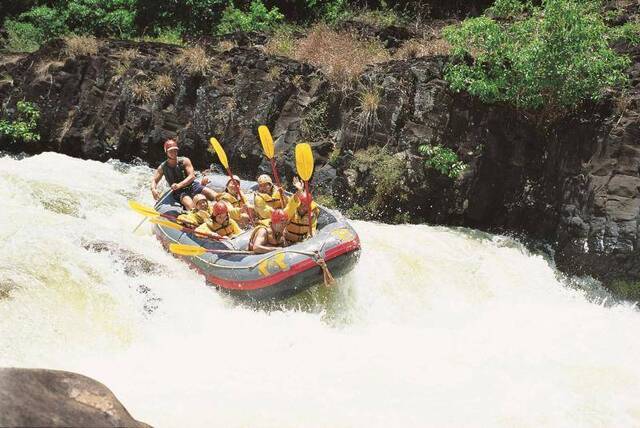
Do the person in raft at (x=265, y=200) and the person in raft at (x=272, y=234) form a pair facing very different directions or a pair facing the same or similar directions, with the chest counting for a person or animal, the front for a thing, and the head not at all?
same or similar directions

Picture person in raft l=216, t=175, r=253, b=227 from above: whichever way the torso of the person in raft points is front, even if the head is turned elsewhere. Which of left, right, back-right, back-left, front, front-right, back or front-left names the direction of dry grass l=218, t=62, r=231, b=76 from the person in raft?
back-left

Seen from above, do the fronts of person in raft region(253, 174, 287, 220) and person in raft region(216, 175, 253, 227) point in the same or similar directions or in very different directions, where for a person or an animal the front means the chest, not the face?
same or similar directions

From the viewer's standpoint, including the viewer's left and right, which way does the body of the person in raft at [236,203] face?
facing the viewer and to the right of the viewer

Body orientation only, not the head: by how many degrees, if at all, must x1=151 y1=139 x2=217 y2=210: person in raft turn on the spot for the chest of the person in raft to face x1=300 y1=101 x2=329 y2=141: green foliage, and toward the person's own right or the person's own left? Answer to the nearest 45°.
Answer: approximately 90° to the person's own left

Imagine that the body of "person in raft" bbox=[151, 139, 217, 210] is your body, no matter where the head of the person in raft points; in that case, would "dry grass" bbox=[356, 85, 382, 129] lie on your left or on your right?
on your left

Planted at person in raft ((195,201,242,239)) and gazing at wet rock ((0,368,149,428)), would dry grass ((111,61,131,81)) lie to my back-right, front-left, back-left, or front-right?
back-right

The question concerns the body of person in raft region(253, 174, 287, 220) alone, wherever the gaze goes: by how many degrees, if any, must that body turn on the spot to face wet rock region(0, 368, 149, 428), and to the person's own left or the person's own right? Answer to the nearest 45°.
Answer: approximately 45° to the person's own right

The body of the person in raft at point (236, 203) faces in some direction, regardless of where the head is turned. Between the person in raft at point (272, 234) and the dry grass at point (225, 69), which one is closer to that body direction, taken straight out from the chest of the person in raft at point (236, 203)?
the person in raft

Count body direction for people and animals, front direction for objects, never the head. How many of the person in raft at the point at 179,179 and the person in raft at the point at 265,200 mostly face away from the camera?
0

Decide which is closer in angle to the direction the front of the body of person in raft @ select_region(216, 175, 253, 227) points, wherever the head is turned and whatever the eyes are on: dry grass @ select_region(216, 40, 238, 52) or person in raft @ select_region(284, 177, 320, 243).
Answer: the person in raft

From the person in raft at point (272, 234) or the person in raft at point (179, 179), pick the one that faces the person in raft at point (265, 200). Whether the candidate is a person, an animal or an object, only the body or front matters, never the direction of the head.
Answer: the person in raft at point (179, 179)

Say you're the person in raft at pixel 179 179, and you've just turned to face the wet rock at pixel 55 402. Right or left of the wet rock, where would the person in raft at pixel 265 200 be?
left

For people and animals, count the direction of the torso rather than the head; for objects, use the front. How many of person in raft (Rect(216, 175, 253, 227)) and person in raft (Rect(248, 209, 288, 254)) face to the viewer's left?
0

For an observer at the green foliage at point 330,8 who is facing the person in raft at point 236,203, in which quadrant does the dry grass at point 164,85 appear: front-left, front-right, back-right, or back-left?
front-right

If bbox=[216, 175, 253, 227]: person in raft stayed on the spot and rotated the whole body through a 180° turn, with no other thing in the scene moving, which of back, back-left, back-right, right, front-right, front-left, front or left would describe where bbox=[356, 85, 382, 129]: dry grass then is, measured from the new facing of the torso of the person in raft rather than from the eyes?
right
